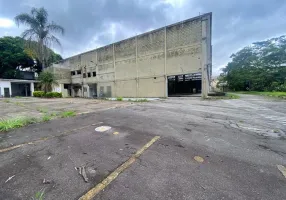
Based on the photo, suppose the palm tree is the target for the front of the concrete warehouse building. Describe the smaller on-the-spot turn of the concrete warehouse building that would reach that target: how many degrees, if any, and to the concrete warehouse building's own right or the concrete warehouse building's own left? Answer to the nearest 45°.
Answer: approximately 45° to the concrete warehouse building's own right

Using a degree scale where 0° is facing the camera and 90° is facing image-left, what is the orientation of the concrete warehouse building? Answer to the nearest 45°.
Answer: approximately 45°

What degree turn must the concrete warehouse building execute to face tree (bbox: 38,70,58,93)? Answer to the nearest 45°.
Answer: approximately 45° to its right

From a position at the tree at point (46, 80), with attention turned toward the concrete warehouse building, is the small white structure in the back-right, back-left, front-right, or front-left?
back-left

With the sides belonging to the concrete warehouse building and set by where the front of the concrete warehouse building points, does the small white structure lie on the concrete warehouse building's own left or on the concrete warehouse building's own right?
on the concrete warehouse building's own right
